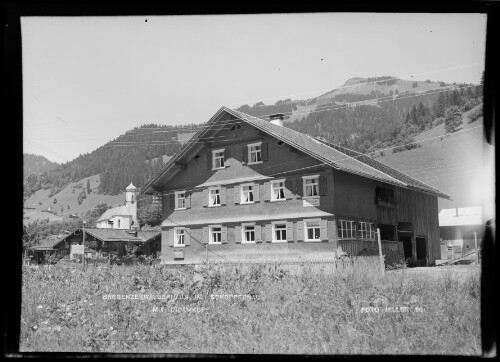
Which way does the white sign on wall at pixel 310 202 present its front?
toward the camera

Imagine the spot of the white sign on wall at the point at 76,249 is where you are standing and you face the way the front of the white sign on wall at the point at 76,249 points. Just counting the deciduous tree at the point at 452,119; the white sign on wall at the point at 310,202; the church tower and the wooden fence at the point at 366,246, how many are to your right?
0

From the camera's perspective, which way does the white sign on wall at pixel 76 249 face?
toward the camera

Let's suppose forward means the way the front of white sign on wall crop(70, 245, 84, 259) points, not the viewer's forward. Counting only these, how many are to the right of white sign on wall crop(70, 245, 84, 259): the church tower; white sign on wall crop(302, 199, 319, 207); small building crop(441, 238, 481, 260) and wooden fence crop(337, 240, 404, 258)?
0

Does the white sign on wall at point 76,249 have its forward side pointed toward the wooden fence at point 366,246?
no

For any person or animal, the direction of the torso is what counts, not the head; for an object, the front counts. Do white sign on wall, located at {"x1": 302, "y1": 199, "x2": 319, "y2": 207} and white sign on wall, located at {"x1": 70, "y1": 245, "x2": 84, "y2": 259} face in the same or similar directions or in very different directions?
same or similar directions

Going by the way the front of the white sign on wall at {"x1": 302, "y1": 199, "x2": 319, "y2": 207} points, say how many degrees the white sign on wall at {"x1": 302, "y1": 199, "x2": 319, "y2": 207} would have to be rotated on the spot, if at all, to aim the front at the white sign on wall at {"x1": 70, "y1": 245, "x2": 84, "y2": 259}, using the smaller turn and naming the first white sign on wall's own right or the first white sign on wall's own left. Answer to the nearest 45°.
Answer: approximately 45° to the first white sign on wall's own right

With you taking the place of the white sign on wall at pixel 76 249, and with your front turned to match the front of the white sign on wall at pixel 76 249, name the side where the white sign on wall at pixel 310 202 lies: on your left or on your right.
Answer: on your left
